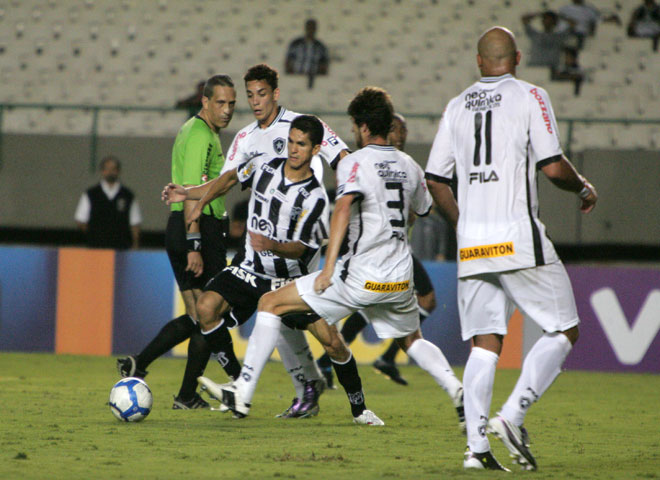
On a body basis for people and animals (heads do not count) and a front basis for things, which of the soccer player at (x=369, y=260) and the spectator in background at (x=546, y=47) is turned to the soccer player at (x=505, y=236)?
the spectator in background

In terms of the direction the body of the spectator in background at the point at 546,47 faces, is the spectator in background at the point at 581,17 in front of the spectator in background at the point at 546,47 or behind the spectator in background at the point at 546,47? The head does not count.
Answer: behind

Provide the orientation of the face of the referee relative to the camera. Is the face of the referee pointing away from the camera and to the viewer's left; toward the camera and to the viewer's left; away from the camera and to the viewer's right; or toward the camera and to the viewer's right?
toward the camera and to the viewer's right

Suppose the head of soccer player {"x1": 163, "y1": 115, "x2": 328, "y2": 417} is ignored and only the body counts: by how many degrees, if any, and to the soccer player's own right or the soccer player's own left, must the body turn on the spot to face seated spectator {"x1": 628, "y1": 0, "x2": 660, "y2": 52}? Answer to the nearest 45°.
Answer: approximately 180°

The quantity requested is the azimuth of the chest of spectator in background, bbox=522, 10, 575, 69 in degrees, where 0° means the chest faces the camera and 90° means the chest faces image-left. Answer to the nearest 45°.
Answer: approximately 0°

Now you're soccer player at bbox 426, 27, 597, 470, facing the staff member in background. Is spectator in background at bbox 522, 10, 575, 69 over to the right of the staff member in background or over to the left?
right

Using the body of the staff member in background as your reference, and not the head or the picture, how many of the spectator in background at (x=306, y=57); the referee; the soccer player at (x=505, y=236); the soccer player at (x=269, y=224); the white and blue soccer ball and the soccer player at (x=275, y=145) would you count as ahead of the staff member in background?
5

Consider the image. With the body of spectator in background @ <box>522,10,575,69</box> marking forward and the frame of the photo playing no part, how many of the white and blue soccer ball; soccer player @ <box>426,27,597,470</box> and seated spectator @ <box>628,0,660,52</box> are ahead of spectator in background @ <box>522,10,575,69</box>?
2

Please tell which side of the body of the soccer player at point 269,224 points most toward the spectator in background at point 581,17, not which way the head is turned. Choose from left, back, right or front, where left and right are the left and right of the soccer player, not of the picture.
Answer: back

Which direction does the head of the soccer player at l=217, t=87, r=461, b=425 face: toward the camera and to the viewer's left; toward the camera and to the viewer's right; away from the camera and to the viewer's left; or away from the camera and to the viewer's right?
away from the camera and to the viewer's left

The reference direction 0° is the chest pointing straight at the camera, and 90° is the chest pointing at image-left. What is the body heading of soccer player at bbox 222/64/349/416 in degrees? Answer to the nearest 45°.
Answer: approximately 45°
